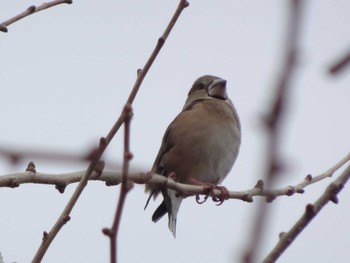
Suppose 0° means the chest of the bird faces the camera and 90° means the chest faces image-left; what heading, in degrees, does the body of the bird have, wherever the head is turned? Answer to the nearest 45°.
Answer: approximately 315°

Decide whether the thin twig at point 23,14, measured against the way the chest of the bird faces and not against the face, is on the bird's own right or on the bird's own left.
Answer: on the bird's own right

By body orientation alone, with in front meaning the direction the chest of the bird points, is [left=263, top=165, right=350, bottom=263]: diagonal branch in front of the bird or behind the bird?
in front
